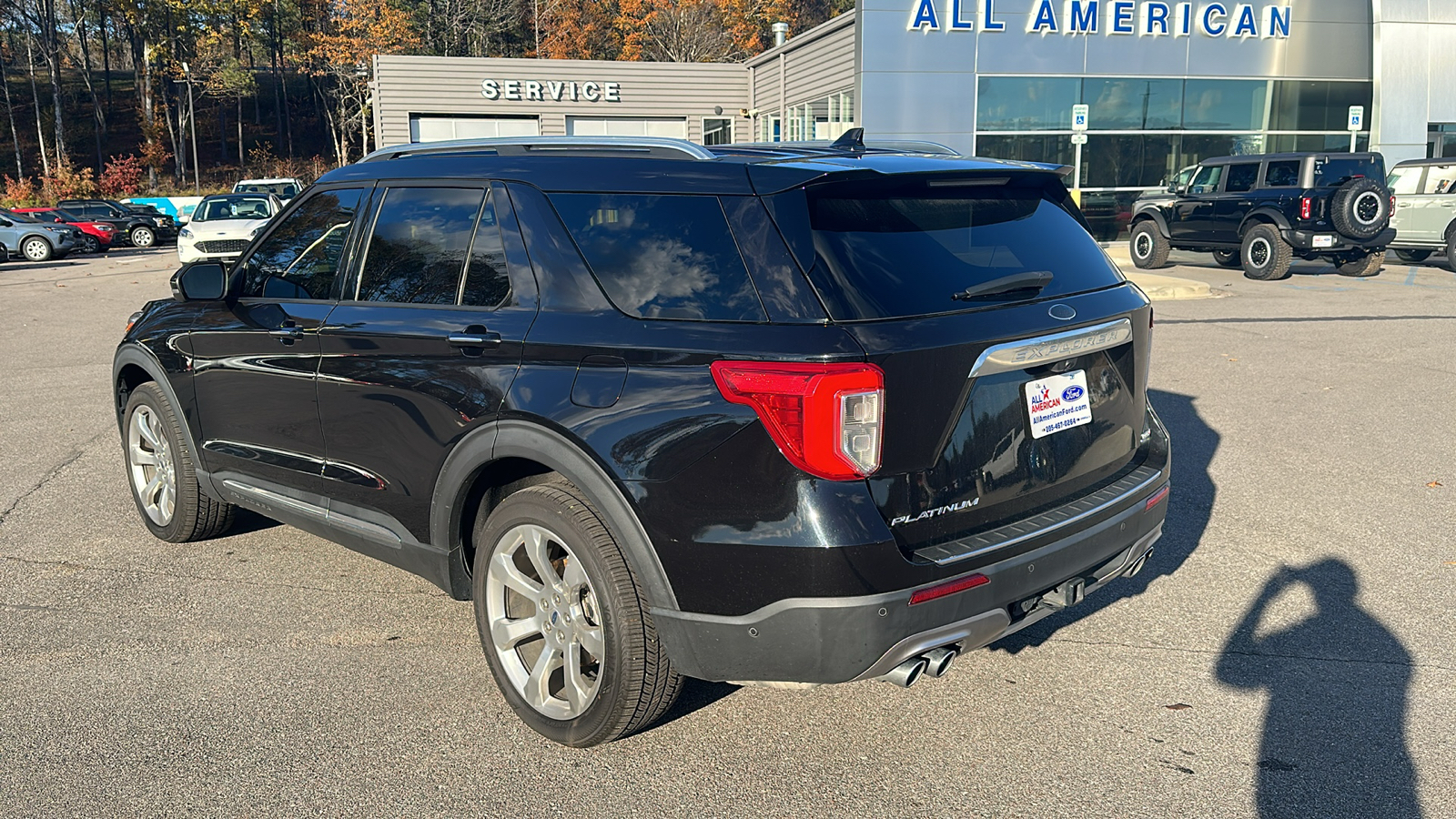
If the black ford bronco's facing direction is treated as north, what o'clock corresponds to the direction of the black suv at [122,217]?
The black suv is roughly at 11 o'clock from the black ford bronco.

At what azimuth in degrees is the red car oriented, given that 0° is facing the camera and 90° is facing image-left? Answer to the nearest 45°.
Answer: approximately 315°

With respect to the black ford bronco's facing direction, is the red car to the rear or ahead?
ahead

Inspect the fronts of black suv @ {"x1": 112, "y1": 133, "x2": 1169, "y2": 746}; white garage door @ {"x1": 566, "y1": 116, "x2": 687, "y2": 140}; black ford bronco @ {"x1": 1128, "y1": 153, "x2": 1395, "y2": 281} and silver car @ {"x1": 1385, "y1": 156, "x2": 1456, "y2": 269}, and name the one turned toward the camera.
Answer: the white garage door

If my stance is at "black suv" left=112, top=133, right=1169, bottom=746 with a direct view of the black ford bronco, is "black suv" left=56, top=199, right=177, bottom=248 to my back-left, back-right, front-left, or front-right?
front-left

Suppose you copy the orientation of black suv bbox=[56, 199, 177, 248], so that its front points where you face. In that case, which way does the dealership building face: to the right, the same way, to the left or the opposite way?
to the right

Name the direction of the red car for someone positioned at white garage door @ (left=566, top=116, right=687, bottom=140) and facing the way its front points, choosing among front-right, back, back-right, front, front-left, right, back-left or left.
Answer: right

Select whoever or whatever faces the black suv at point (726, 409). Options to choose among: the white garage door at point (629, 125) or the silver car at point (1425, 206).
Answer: the white garage door

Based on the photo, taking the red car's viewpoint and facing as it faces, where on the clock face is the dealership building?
The dealership building is roughly at 12 o'clock from the red car.

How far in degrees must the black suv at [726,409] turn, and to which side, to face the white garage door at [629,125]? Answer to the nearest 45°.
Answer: approximately 45° to its right

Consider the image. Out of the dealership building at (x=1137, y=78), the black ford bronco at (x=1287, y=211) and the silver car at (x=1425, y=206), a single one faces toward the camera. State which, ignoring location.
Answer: the dealership building

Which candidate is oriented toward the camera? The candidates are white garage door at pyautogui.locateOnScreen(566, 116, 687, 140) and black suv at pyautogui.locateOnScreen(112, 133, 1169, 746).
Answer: the white garage door

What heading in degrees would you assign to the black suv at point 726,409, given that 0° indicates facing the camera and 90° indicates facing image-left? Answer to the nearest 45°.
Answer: approximately 135°

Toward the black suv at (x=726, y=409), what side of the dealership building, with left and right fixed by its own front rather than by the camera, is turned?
front

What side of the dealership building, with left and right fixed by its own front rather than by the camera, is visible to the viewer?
front

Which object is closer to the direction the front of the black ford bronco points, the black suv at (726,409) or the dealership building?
the dealership building
